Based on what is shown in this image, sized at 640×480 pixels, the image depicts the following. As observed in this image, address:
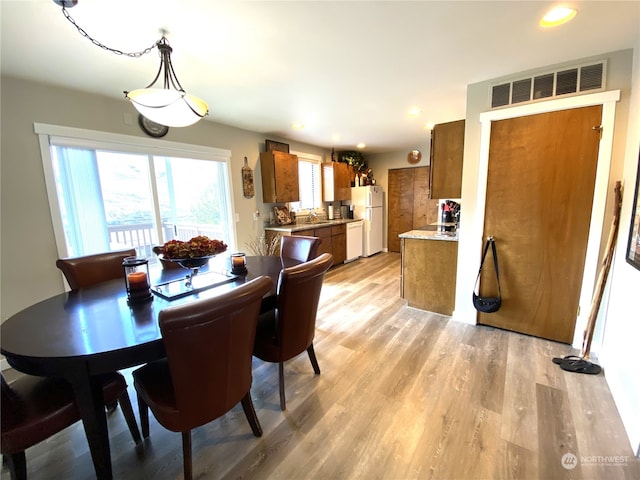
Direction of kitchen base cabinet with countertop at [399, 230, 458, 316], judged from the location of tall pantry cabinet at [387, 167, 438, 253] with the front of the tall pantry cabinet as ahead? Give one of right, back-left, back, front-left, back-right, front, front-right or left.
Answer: front

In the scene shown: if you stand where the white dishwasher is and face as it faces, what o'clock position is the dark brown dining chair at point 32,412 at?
The dark brown dining chair is roughly at 2 o'clock from the white dishwasher.

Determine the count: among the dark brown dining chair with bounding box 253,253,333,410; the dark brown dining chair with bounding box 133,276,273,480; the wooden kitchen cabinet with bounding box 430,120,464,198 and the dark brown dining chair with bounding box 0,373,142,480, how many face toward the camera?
0

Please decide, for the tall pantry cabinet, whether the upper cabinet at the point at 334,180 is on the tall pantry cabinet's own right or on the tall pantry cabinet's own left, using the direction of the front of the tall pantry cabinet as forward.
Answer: on the tall pantry cabinet's own right

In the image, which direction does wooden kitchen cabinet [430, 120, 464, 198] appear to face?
to the viewer's left

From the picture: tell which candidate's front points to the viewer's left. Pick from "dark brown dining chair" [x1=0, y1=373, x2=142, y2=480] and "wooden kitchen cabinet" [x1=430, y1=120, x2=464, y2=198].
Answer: the wooden kitchen cabinet

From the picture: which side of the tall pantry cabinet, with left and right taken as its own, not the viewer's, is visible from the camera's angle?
front

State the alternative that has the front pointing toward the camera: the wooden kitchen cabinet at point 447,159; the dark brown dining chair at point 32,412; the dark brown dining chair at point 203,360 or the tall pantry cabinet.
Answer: the tall pantry cabinet

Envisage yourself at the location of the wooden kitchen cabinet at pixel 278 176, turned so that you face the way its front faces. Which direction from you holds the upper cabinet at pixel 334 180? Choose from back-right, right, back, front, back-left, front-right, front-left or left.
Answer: left

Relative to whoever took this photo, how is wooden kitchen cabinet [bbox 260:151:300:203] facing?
facing the viewer and to the right of the viewer

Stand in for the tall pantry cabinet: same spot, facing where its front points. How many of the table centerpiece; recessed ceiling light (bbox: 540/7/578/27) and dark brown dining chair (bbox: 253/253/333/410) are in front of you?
3

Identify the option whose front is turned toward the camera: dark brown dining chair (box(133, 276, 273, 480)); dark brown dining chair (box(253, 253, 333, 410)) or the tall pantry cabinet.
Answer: the tall pantry cabinet

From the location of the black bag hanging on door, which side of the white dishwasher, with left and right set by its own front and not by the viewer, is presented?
front

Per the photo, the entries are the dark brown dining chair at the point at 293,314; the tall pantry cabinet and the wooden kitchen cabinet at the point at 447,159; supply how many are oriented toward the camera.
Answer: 1

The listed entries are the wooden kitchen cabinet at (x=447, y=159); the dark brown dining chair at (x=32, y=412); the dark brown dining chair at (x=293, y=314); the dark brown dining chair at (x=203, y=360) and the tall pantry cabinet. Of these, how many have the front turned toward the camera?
1

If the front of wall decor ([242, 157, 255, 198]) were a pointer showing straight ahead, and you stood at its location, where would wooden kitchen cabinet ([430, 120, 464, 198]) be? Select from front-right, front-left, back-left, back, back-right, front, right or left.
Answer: front

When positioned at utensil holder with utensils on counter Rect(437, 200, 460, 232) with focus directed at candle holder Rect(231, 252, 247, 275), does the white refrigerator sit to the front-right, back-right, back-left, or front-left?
back-right
